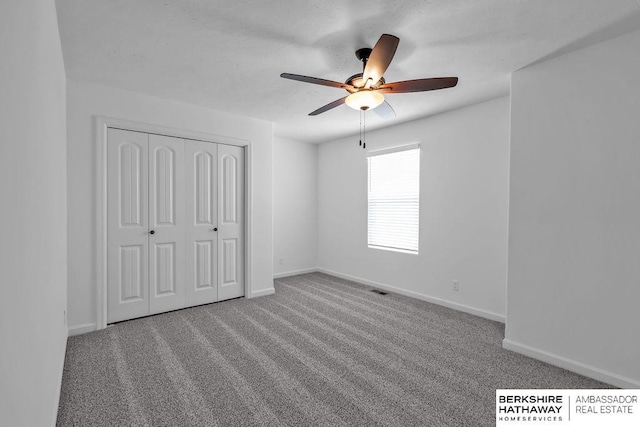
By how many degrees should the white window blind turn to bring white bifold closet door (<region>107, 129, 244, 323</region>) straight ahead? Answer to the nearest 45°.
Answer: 0° — it already faces it

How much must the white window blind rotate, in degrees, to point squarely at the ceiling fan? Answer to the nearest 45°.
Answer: approximately 45° to its left

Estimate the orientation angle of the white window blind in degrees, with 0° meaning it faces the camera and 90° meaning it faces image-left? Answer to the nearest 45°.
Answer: approximately 45°
